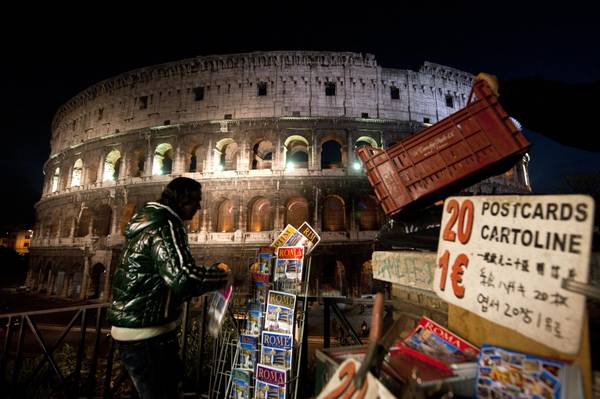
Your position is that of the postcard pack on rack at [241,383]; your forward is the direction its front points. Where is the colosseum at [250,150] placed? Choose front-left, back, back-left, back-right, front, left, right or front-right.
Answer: back

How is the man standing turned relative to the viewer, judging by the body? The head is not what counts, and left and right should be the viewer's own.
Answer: facing away from the viewer and to the right of the viewer

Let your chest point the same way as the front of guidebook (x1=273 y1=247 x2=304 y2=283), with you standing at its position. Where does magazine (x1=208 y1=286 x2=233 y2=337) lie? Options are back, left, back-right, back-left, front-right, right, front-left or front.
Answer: right

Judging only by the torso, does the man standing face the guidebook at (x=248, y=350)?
yes

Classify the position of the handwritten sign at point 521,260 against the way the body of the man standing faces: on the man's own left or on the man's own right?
on the man's own right

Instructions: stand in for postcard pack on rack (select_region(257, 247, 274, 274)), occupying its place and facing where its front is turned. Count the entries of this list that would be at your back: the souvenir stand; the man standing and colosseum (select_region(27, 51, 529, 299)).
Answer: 1

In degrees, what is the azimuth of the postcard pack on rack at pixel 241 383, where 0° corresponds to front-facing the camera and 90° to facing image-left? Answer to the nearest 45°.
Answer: approximately 0°

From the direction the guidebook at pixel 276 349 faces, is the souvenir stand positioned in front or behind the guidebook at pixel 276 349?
in front
